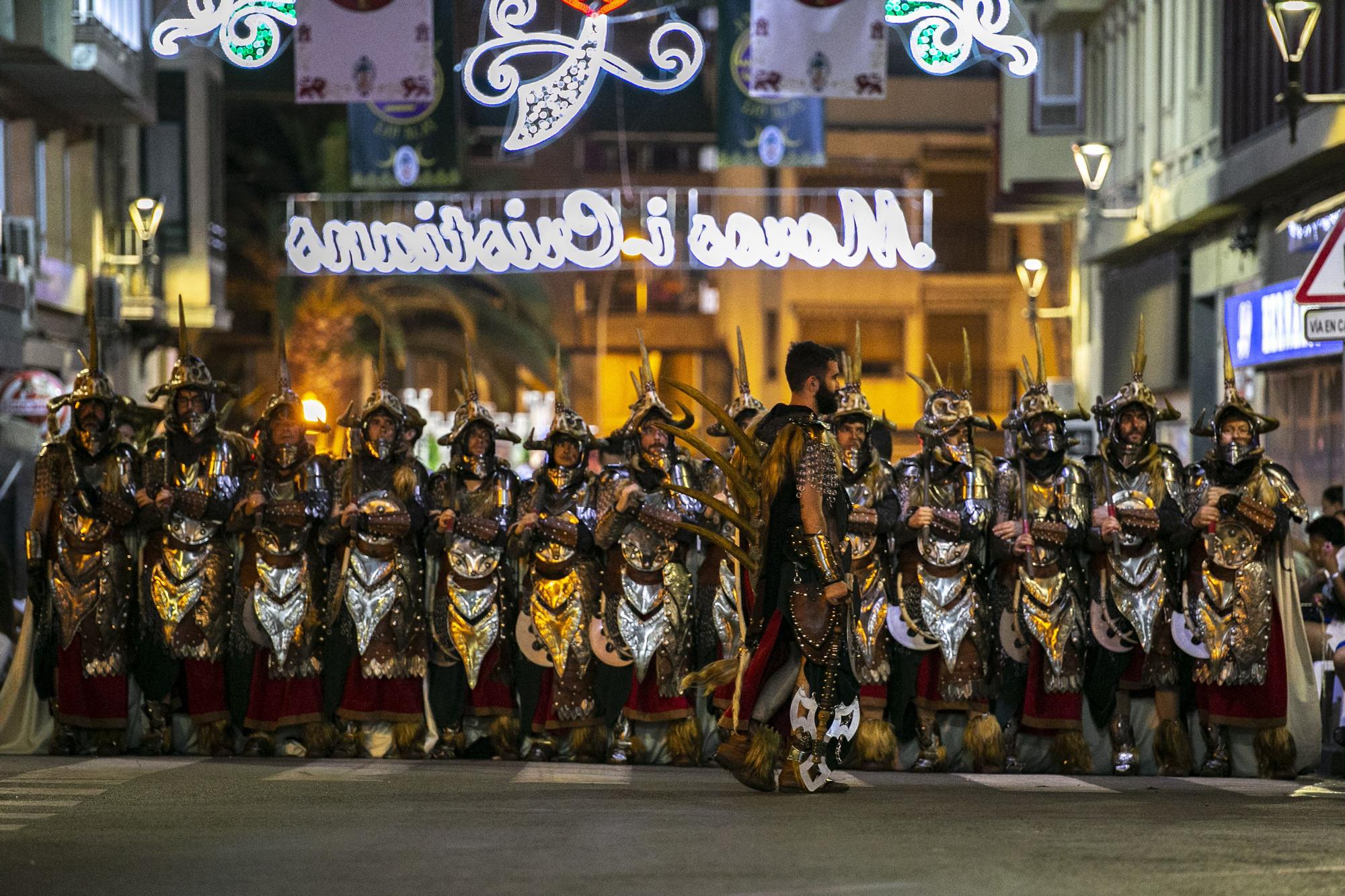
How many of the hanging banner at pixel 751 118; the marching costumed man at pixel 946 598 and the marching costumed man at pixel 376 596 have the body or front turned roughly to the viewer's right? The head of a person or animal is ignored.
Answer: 0

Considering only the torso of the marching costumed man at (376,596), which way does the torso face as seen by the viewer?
toward the camera

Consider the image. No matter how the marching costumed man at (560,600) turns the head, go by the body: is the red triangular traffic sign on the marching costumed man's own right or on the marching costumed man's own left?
on the marching costumed man's own left

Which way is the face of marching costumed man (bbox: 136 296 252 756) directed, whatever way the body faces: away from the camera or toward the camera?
toward the camera

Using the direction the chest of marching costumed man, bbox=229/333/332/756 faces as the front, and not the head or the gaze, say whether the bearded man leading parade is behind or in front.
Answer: in front

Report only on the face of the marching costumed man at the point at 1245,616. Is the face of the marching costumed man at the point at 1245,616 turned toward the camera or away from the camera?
toward the camera

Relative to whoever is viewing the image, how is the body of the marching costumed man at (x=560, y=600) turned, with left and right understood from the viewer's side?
facing the viewer

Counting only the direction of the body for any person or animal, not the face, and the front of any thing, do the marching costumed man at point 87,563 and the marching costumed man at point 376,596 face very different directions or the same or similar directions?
same or similar directions

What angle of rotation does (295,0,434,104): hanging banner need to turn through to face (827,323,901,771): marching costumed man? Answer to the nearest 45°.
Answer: approximately 45° to its left

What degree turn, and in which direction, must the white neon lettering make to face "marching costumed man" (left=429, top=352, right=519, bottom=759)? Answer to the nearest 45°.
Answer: approximately 180°

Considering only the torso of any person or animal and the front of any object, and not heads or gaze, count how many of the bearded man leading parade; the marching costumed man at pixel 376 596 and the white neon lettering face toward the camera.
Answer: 1

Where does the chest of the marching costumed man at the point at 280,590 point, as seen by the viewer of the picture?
toward the camera

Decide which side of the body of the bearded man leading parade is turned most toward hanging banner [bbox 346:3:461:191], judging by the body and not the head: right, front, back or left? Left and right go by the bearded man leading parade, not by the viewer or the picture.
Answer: left

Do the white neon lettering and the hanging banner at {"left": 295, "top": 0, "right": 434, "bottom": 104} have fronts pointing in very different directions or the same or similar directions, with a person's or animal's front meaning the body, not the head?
very different directions

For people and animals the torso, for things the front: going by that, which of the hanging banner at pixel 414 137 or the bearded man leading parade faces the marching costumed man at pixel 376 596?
the hanging banner

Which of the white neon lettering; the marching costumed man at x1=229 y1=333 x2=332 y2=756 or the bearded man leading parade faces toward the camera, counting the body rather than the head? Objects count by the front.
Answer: the marching costumed man
